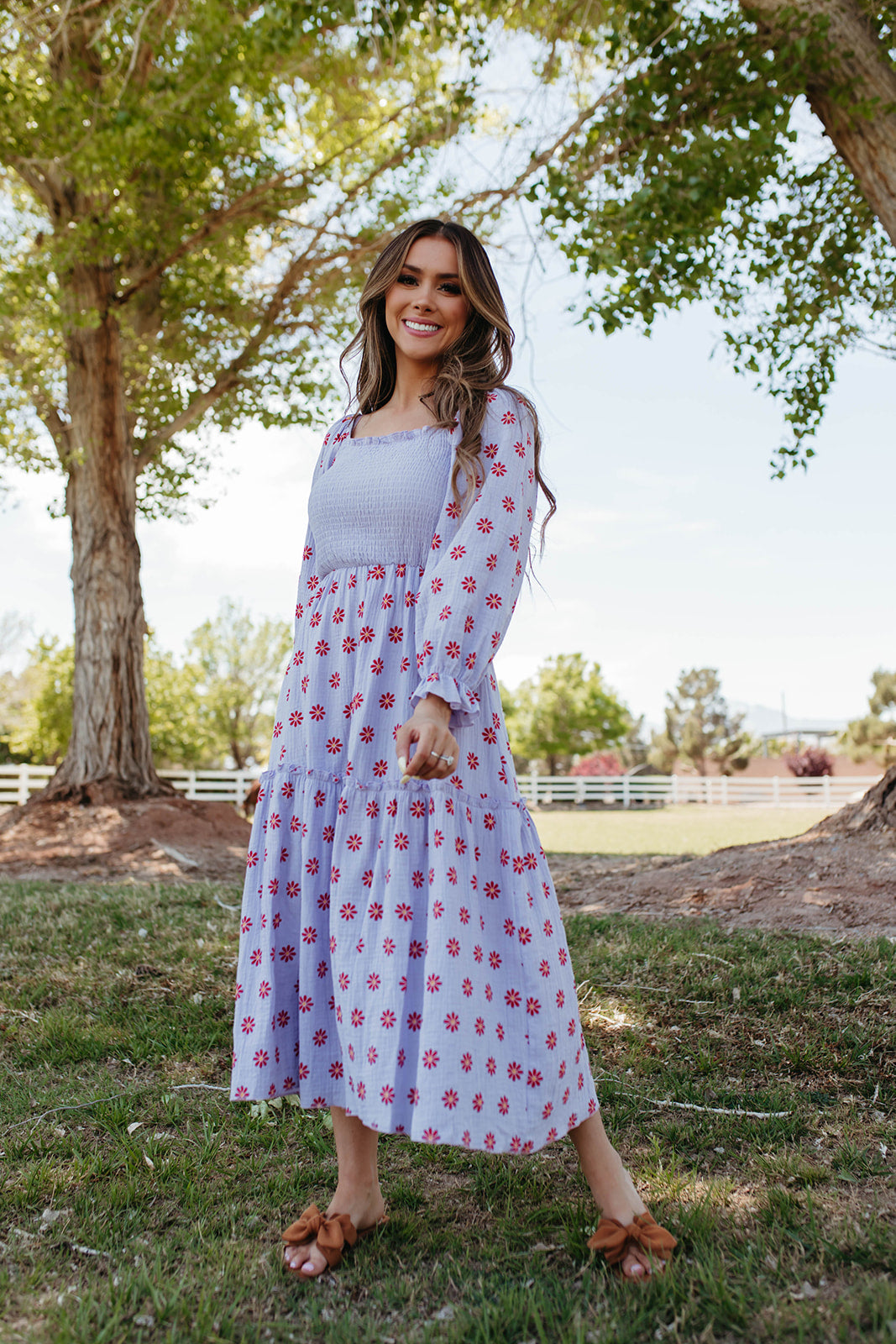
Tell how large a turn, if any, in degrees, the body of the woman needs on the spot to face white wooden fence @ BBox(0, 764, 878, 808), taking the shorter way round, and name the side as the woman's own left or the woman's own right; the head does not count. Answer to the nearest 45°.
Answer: approximately 135° to the woman's own right

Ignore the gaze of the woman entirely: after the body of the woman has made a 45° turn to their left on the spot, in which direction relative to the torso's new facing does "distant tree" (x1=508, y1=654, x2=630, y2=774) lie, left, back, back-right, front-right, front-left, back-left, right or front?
back

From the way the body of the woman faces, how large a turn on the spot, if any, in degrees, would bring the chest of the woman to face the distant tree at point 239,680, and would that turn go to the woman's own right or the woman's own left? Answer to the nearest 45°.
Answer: approximately 135° to the woman's own right

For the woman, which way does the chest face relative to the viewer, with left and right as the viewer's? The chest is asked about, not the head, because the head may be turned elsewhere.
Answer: facing the viewer and to the left of the viewer

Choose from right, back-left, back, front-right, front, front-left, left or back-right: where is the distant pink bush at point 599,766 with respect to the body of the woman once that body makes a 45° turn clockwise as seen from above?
right

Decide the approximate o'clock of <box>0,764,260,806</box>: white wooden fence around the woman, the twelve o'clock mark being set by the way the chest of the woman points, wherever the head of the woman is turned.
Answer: The white wooden fence is roughly at 4 o'clock from the woman.

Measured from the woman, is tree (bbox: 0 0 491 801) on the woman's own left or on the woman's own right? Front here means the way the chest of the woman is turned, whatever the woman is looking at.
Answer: on the woman's own right

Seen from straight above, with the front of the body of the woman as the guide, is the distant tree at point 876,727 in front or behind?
behind

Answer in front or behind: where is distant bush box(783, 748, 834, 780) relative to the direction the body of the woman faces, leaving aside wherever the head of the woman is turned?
behind
